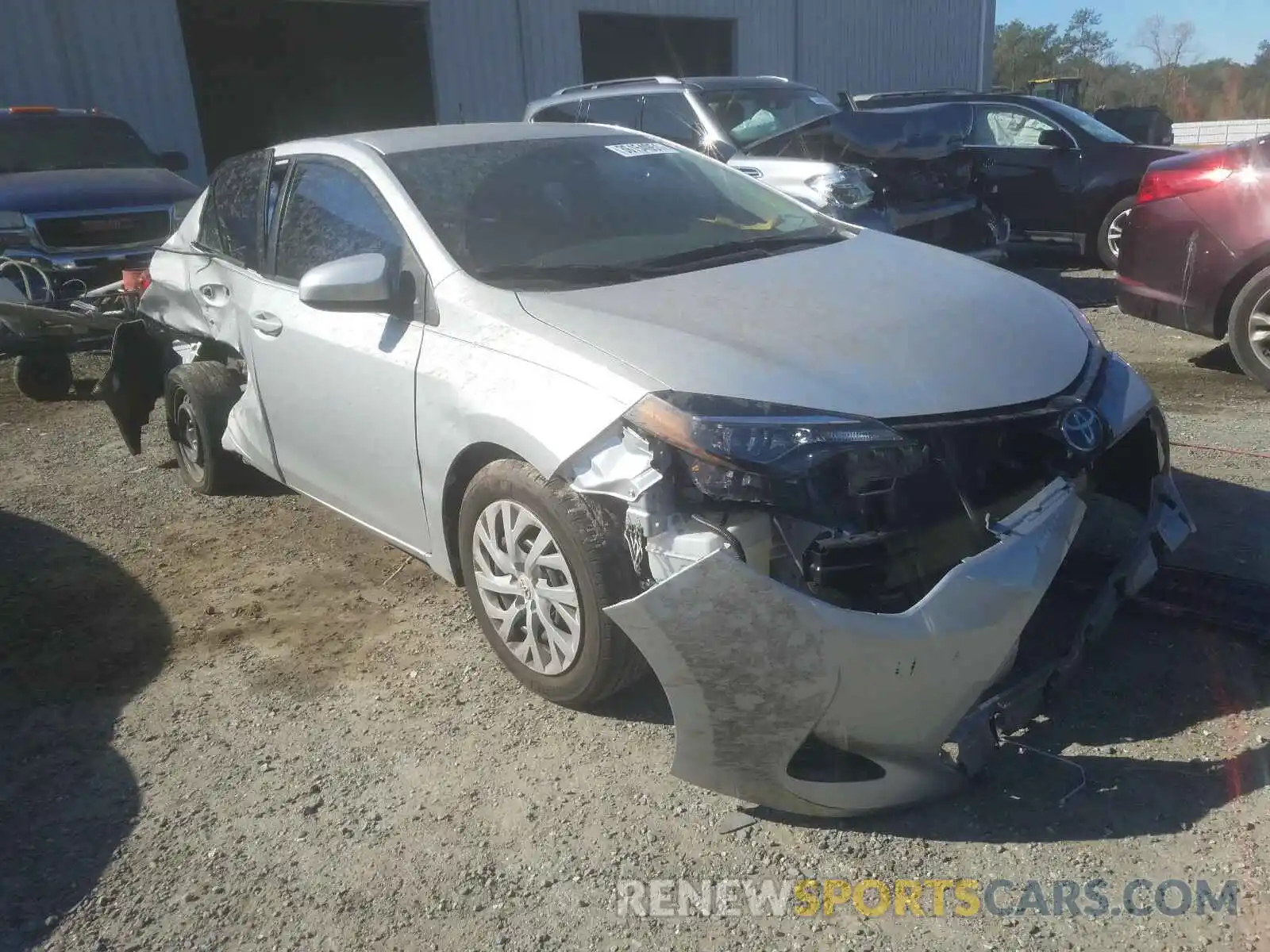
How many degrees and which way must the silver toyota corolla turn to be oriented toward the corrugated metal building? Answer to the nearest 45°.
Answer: approximately 135° to its left

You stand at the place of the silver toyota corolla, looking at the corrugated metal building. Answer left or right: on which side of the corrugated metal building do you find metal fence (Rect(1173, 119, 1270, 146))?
right

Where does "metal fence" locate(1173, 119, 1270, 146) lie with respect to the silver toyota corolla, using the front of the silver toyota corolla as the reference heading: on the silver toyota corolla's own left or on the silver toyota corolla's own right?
on the silver toyota corolla's own left

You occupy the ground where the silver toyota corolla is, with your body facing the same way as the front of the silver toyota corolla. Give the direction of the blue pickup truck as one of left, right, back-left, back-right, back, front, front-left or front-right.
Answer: back

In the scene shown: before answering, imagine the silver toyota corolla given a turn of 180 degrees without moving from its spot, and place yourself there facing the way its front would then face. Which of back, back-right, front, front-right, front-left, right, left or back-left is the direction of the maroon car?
right

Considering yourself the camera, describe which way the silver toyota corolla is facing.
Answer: facing the viewer and to the right of the viewer
